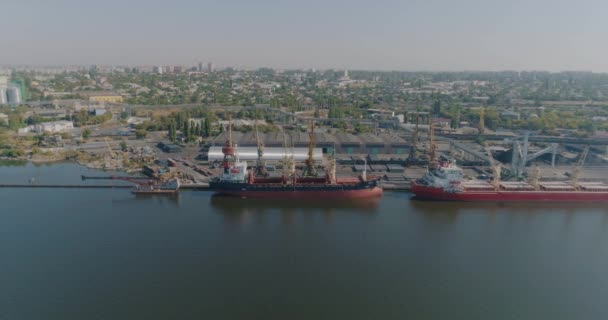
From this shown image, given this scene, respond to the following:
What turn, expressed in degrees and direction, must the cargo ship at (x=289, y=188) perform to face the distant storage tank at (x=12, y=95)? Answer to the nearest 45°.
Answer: approximately 135° to its left

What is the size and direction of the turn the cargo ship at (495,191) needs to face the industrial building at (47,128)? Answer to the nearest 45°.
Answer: approximately 180°

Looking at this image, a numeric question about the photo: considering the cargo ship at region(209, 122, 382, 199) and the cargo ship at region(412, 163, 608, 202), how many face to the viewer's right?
2

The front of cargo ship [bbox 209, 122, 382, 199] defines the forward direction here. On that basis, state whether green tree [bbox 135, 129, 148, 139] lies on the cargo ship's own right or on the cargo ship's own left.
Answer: on the cargo ship's own left

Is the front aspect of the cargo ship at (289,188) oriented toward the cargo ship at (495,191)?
yes

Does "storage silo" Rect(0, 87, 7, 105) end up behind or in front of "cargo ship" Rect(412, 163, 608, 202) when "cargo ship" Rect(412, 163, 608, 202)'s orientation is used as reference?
behind

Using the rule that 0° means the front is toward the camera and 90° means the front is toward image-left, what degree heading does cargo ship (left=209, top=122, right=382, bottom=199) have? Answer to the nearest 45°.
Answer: approximately 270°

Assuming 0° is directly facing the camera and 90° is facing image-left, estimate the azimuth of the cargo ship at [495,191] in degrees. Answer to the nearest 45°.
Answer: approximately 270°

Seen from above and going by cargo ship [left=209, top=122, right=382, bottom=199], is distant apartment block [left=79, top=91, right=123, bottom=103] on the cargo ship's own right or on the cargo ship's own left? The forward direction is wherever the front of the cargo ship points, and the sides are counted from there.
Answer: on the cargo ship's own left
